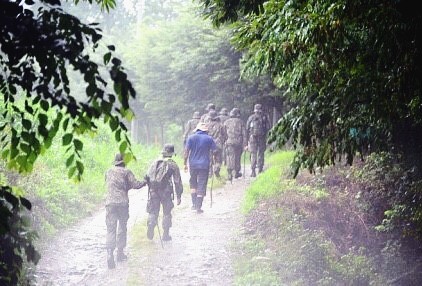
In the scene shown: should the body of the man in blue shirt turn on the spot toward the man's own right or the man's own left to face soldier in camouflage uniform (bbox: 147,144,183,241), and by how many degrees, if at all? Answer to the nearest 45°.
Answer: approximately 180°

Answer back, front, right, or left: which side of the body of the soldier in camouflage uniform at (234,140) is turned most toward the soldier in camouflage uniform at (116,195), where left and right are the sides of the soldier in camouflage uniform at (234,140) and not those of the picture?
back

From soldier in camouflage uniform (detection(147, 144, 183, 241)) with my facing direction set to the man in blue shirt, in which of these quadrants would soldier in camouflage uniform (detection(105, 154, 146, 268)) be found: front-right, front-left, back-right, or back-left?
back-left

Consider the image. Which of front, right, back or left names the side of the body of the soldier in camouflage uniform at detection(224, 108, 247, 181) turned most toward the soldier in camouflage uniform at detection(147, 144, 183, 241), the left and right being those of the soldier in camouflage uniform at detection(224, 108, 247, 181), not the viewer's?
back

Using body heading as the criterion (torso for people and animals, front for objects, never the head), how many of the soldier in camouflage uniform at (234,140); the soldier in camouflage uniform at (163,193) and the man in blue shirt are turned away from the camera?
3

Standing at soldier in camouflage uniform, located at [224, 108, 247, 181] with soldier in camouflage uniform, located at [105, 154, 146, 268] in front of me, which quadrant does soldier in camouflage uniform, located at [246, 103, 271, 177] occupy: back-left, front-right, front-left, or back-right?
back-left

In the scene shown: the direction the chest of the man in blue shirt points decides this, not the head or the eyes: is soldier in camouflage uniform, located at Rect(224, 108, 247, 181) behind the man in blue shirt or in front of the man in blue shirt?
in front

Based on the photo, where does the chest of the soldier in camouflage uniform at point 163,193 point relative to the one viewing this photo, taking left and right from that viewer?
facing away from the viewer

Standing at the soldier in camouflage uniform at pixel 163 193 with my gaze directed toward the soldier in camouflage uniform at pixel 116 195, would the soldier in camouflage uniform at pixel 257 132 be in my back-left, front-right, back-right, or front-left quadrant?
back-right

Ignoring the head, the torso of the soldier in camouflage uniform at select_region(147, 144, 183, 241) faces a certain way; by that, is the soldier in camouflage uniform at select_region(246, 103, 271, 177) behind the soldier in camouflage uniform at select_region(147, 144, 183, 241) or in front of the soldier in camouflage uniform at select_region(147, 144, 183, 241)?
in front

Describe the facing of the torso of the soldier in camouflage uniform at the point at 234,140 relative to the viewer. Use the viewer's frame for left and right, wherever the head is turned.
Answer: facing away from the viewer

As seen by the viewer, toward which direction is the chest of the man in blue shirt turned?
away from the camera

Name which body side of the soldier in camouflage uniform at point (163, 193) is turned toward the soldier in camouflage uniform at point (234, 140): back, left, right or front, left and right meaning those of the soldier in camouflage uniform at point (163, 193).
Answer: front

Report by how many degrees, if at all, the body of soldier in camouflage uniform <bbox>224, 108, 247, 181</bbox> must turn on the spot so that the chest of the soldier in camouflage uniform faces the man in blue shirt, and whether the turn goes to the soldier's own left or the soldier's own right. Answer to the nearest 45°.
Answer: approximately 180°
